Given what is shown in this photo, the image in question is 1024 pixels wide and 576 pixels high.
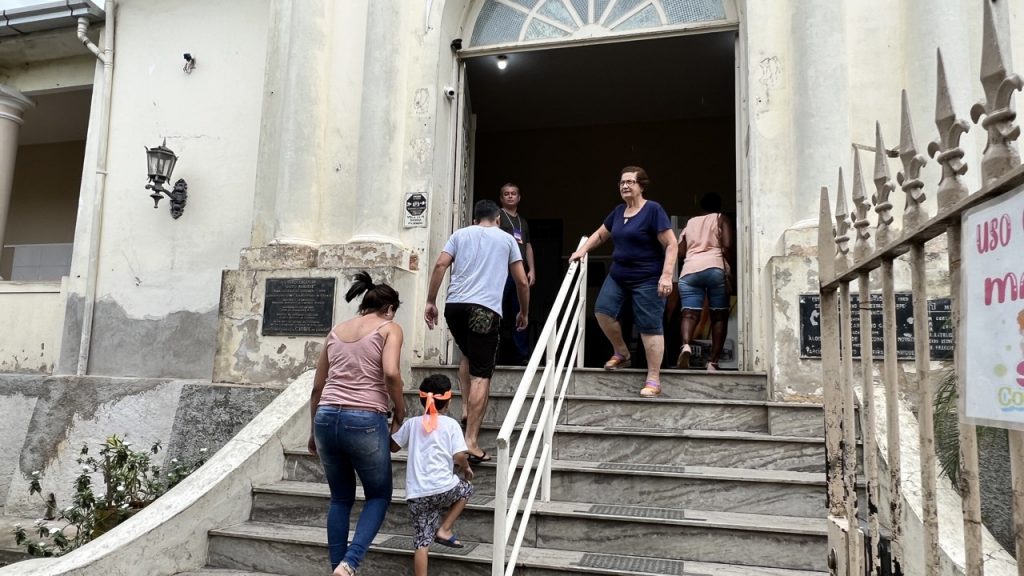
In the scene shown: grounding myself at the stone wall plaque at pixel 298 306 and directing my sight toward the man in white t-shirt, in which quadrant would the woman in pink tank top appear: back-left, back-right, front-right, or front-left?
front-right

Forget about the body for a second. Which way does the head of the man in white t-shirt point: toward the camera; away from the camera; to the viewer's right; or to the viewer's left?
away from the camera

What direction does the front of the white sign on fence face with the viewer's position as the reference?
facing the viewer and to the left of the viewer

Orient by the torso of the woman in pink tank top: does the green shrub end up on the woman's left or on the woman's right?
on the woman's left

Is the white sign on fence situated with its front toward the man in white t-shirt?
no

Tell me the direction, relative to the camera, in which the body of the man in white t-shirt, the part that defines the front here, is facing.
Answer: away from the camera

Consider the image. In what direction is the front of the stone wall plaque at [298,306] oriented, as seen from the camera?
facing the viewer

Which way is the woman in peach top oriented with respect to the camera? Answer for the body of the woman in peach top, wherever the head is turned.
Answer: away from the camera

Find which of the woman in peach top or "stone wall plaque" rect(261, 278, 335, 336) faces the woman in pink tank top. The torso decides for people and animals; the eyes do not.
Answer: the stone wall plaque

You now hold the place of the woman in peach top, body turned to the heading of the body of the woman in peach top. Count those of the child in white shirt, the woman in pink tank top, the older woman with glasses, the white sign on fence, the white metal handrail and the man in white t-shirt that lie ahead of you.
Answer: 0

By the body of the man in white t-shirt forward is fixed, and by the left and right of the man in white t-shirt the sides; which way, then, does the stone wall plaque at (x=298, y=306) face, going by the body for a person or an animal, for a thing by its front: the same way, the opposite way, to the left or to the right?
the opposite way

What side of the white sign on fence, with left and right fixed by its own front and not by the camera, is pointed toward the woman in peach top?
right

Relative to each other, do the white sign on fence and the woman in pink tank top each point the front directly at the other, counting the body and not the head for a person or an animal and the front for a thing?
no

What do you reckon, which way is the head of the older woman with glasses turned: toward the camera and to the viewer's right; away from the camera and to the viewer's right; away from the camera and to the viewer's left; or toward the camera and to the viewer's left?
toward the camera and to the viewer's left

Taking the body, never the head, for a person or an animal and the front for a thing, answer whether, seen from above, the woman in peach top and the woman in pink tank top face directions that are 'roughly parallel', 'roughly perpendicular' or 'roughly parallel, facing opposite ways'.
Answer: roughly parallel

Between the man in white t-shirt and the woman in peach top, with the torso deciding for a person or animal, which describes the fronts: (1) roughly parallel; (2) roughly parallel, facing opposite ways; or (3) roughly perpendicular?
roughly parallel

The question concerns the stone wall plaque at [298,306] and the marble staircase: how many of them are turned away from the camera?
0

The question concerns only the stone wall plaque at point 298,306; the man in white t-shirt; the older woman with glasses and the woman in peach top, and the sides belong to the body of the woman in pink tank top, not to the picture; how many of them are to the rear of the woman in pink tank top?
0

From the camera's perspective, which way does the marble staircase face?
toward the camera

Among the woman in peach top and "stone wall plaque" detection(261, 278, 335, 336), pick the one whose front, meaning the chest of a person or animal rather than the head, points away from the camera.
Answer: the woman in peach top

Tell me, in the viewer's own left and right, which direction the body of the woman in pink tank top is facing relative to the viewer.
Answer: facing away from the viewer and to the right of the viewer

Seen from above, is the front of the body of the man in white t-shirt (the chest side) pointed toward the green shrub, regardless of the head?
no

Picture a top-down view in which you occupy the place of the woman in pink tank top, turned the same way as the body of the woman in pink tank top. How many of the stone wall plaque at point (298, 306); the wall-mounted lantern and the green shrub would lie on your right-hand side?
0
